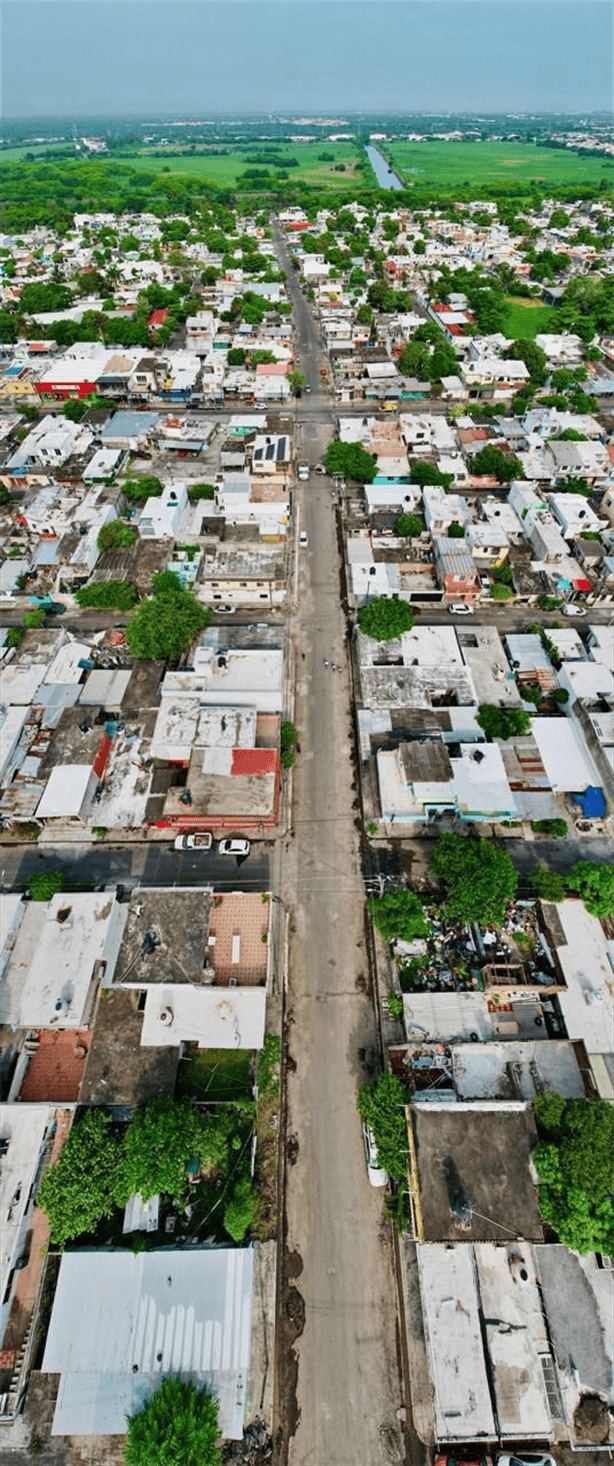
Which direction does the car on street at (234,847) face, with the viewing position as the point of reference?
facing to the left of the viewer

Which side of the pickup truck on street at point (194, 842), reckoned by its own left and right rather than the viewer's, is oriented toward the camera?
left

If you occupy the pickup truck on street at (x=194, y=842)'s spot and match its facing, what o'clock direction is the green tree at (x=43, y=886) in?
The green tree is roughly at 12 o'clock from the pickup truck on street.

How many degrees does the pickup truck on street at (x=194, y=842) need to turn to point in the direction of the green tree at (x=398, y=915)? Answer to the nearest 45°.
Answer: approximately 180°

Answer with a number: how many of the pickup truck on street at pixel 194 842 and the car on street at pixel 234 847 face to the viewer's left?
2
